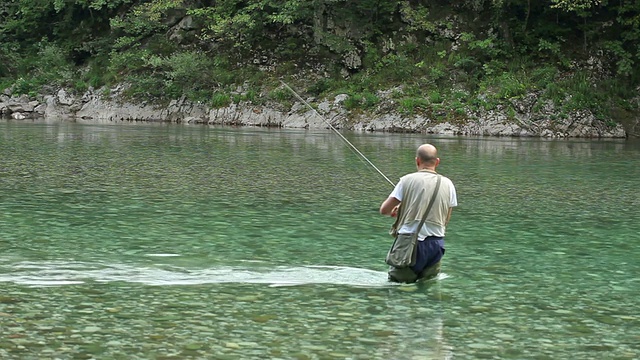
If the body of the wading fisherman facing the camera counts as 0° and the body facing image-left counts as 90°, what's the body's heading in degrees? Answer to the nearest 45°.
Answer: approximately 180°

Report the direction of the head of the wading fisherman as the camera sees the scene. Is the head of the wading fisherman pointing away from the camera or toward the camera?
away from the camera
